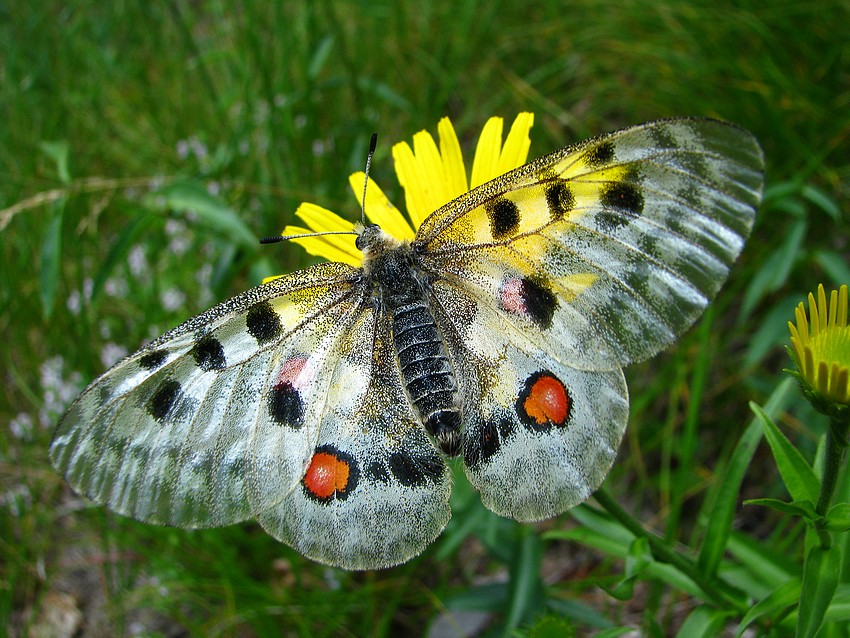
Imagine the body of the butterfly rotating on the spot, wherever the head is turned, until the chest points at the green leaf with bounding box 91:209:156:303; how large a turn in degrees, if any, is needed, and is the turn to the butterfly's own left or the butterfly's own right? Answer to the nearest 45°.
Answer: approximately 45° to the butterfly's own left

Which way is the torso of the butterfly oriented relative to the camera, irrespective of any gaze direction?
away from the camera

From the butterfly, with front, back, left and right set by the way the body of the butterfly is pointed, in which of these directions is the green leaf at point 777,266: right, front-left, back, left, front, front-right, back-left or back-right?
front-right
